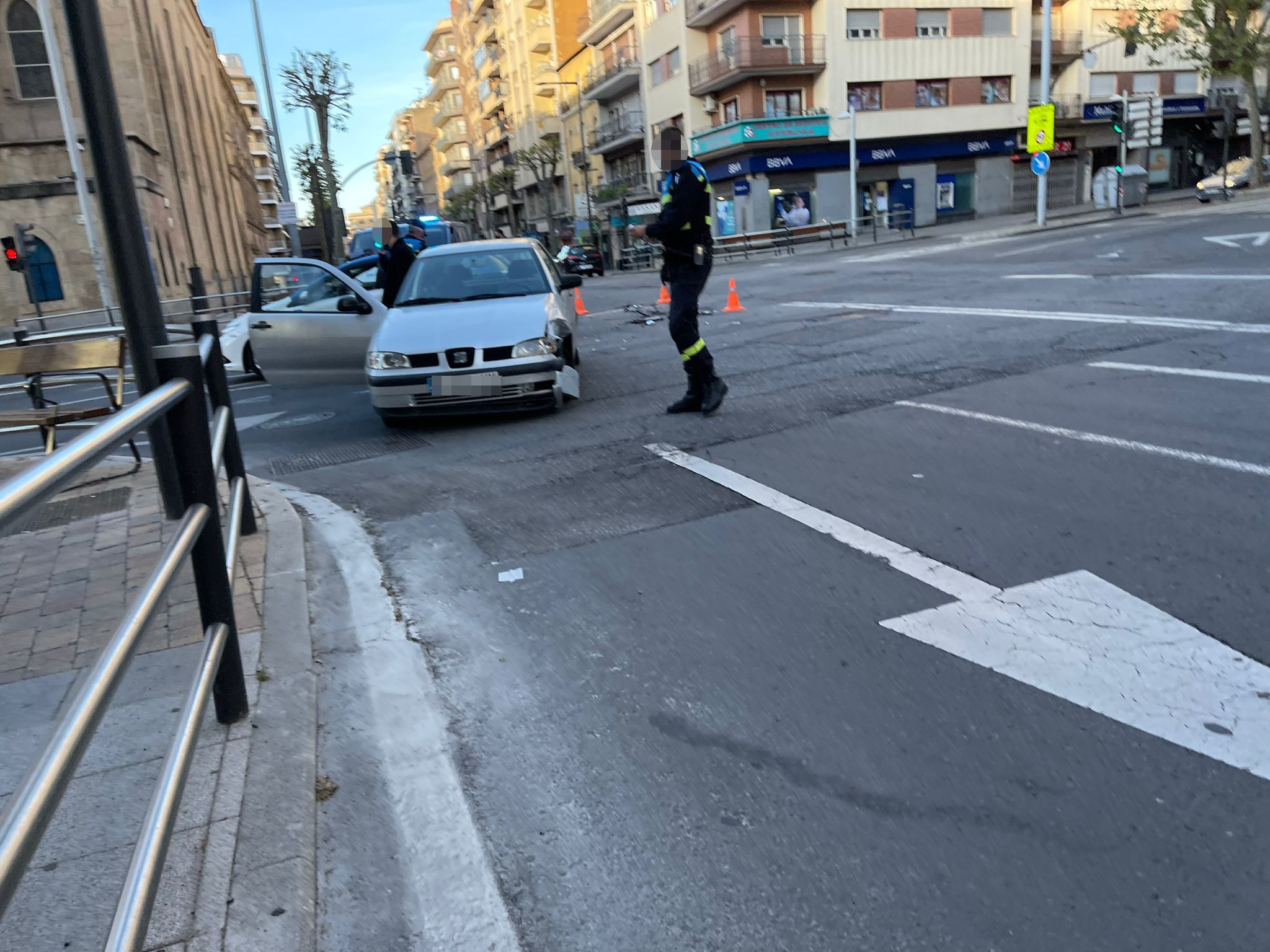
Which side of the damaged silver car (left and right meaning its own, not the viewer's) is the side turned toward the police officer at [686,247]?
left

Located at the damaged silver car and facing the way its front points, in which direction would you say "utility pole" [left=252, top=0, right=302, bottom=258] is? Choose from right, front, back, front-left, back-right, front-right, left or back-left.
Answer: back

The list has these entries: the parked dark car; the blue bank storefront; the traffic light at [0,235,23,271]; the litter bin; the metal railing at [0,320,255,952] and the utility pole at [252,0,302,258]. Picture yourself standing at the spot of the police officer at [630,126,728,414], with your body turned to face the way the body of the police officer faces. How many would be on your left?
1

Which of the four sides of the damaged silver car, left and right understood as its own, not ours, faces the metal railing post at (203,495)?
front

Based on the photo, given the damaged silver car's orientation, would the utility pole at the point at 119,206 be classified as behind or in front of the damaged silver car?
in front

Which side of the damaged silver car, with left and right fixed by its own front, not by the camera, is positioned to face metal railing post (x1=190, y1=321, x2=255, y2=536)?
front

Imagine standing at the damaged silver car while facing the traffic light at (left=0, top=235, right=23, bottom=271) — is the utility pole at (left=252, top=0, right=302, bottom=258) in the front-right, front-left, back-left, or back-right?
front-right

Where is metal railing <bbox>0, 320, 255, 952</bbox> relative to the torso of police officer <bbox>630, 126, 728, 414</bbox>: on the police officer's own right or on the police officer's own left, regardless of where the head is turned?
on the police officer's own left

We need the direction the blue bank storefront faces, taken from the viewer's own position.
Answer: facing the viewer

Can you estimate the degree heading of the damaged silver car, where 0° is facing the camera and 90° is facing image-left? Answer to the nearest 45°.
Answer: approximately 0°

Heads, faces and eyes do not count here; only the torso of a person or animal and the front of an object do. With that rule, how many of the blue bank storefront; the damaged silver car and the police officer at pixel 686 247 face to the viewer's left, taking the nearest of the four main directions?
1

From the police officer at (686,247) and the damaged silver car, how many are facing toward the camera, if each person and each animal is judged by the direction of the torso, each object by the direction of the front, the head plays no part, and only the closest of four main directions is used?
1

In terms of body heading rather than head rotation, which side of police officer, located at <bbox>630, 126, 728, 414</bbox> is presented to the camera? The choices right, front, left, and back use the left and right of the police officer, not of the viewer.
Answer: left

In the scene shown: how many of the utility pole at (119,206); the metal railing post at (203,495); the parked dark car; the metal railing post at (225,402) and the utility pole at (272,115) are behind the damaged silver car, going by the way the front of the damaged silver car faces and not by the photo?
2

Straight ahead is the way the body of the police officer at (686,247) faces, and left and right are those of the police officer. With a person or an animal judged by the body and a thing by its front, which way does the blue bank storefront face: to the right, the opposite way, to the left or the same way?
to the left

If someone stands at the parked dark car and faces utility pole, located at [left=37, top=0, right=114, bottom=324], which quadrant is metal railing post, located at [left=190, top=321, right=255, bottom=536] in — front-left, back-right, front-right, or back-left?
front-left

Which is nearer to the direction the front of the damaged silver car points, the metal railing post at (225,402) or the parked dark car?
the metal railing post

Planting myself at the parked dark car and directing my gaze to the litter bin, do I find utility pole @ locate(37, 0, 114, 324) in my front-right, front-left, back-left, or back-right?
back-right

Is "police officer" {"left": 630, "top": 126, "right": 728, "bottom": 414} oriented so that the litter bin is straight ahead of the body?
no
